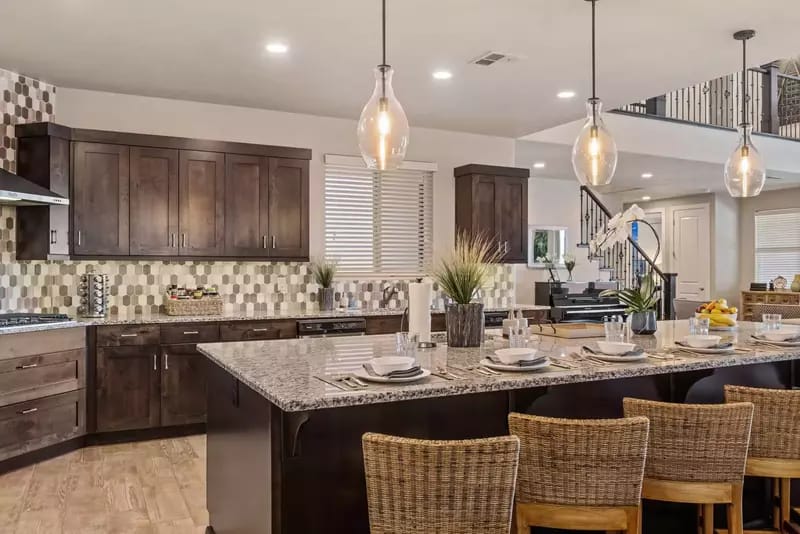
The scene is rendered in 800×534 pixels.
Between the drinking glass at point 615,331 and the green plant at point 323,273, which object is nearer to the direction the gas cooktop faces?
the drinking glass

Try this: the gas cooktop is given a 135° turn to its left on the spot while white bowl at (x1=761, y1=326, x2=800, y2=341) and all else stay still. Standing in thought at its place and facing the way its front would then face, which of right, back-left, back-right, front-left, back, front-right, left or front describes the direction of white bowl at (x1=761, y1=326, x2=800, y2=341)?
back-right

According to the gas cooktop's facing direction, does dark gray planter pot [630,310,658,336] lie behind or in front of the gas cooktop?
in front

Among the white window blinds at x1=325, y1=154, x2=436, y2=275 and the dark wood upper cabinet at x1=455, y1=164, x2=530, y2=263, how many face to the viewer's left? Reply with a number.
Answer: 0

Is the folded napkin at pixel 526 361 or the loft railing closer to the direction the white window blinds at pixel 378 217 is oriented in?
the folded napkin

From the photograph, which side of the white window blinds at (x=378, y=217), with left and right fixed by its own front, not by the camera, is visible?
front

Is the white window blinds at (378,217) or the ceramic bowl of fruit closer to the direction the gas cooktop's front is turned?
the ceramic bowl of fruit

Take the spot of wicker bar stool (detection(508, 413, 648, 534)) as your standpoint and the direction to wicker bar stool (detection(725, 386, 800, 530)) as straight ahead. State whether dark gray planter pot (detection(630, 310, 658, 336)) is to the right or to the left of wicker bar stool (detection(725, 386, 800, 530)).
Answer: left

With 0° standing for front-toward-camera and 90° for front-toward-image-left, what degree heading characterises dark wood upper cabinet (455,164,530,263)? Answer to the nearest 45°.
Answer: approximately 315°

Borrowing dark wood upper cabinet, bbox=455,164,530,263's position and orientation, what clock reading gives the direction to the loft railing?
The loft railing is roughly at 9 o'clock from the dark wood upper cabinet.

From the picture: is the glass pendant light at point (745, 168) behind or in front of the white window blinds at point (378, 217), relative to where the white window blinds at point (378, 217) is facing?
in front

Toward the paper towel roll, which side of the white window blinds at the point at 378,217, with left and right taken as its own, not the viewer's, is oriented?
front

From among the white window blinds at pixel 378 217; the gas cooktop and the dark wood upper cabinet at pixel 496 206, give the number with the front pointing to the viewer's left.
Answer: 0

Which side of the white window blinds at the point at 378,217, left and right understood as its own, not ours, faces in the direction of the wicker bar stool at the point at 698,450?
front

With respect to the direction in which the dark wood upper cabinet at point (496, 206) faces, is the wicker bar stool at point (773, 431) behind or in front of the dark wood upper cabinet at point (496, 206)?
in front

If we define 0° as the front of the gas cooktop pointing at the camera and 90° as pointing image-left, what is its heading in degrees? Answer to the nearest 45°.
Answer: approximately 315°
